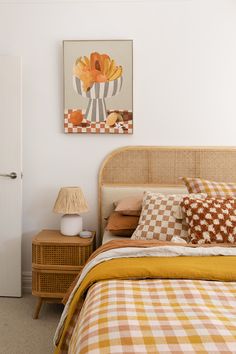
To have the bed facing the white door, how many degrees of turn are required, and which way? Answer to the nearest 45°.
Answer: approximately 135° to its right

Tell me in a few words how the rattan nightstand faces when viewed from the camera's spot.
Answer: facing the viewer

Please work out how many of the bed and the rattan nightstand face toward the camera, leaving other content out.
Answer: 2

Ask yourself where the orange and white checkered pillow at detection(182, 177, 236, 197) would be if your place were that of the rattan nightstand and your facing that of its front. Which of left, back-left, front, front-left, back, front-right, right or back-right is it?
left

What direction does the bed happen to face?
toward the camera
